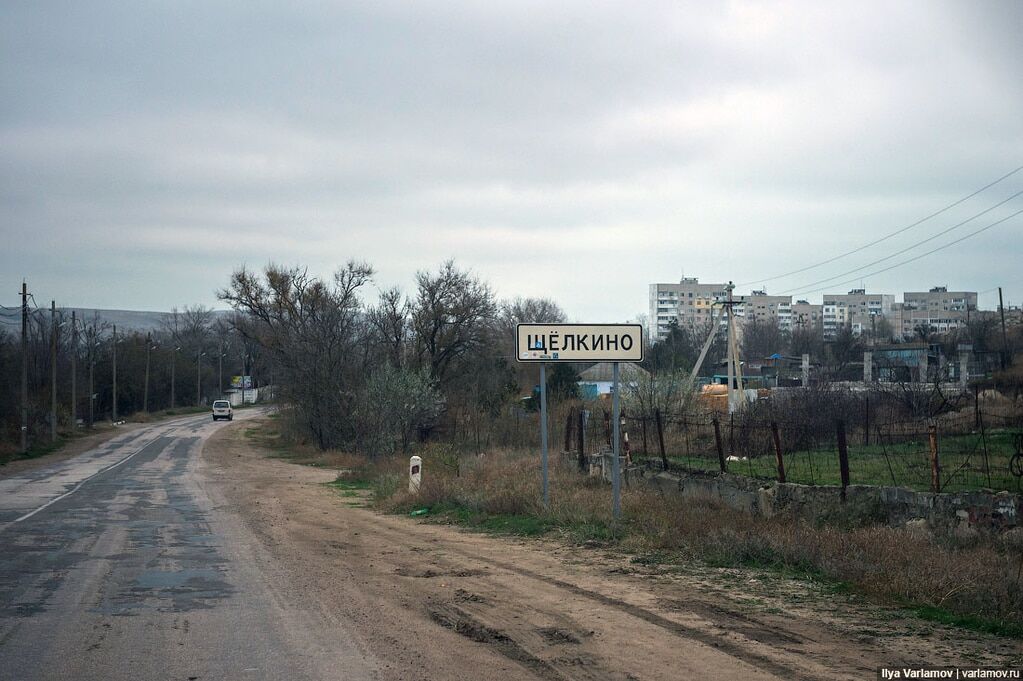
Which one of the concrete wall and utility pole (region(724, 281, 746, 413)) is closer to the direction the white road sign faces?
the concrete wall

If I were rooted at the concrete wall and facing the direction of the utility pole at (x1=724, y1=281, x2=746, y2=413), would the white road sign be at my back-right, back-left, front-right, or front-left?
front-left

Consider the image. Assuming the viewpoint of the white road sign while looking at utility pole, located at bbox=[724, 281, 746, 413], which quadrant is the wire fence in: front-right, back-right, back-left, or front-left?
front-right

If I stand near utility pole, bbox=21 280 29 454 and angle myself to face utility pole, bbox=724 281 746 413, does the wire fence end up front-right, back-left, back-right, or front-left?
front-right

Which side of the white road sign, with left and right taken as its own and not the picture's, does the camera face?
front

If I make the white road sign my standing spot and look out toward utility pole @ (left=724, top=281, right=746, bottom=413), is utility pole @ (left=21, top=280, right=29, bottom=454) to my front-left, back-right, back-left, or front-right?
front-left

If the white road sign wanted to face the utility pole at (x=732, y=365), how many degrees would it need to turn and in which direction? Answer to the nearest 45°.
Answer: approximately 180°

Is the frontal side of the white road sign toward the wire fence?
no

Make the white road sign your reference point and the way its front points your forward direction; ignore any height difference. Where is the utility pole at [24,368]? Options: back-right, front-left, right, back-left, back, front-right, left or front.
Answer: back-right

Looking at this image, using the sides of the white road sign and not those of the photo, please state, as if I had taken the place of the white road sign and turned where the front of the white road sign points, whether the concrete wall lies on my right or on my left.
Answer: on my left
